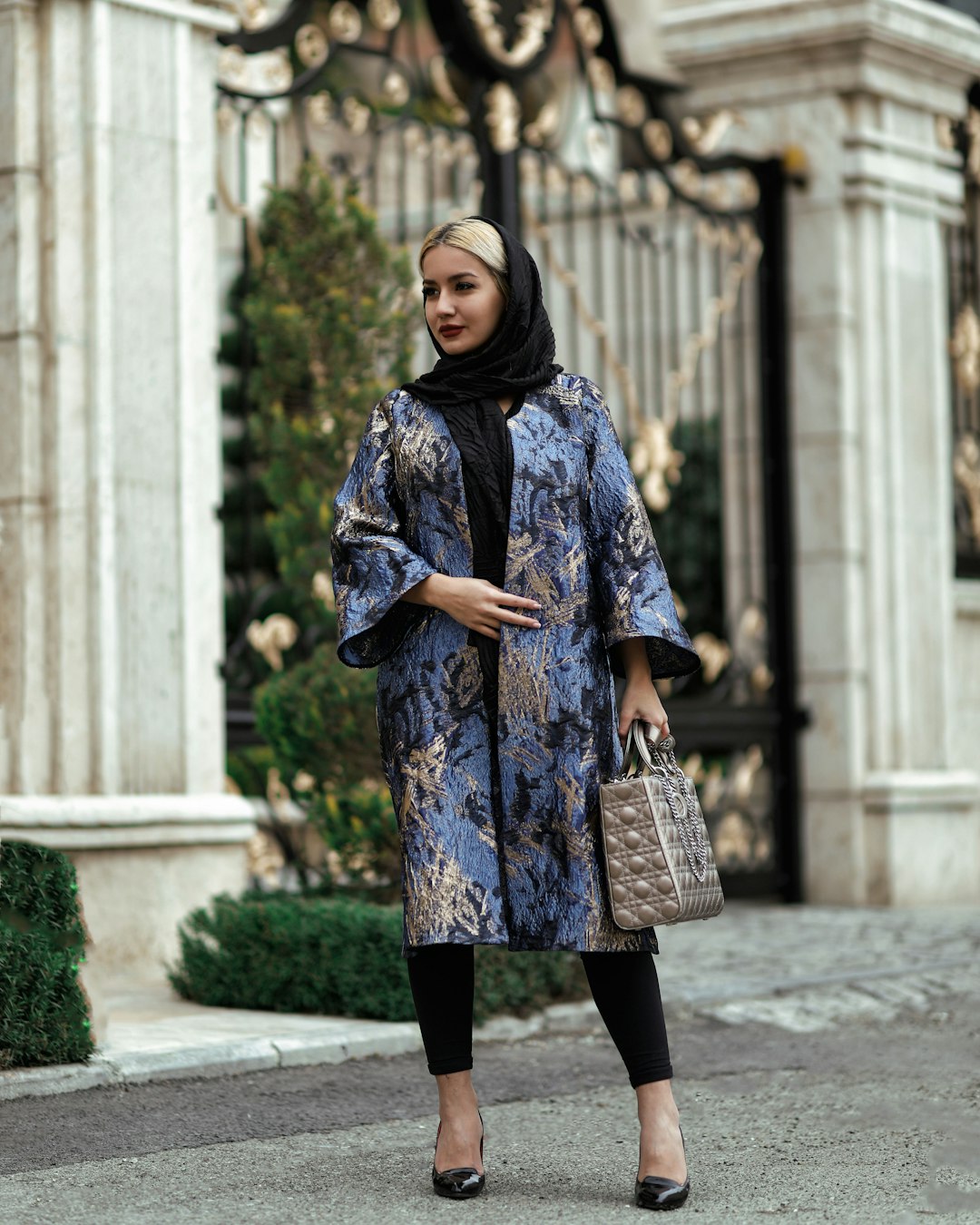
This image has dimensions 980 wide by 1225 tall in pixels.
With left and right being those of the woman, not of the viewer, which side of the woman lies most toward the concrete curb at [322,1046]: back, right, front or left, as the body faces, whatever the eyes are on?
back

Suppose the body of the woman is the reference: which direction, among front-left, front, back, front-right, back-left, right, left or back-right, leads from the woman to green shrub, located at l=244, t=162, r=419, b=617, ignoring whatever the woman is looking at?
back

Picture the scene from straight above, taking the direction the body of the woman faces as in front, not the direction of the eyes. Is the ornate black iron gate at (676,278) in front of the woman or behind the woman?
behind

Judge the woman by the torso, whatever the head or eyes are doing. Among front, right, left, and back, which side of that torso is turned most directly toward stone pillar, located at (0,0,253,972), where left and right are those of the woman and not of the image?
back

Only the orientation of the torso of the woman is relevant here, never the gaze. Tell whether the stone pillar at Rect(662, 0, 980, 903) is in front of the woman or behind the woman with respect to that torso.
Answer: behind

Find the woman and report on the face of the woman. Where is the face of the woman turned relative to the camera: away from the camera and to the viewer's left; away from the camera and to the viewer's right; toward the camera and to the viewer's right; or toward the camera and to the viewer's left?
toward the camera and to the viewer's left

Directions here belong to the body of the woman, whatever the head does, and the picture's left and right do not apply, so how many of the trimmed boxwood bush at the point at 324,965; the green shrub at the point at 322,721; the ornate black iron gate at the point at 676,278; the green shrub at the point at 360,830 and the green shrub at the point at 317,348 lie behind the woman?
5

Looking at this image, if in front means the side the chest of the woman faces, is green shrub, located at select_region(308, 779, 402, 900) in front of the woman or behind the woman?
behind

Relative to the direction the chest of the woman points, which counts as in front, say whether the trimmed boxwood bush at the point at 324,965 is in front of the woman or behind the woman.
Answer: behind

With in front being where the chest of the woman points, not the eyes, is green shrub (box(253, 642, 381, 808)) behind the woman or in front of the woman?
behind

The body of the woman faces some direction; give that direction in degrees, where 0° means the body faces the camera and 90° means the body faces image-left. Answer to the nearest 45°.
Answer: approximately 0°

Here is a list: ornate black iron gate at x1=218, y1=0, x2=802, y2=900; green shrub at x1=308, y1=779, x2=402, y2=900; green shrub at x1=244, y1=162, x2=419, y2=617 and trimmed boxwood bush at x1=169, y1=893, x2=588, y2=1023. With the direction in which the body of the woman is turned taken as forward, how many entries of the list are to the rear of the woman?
4
